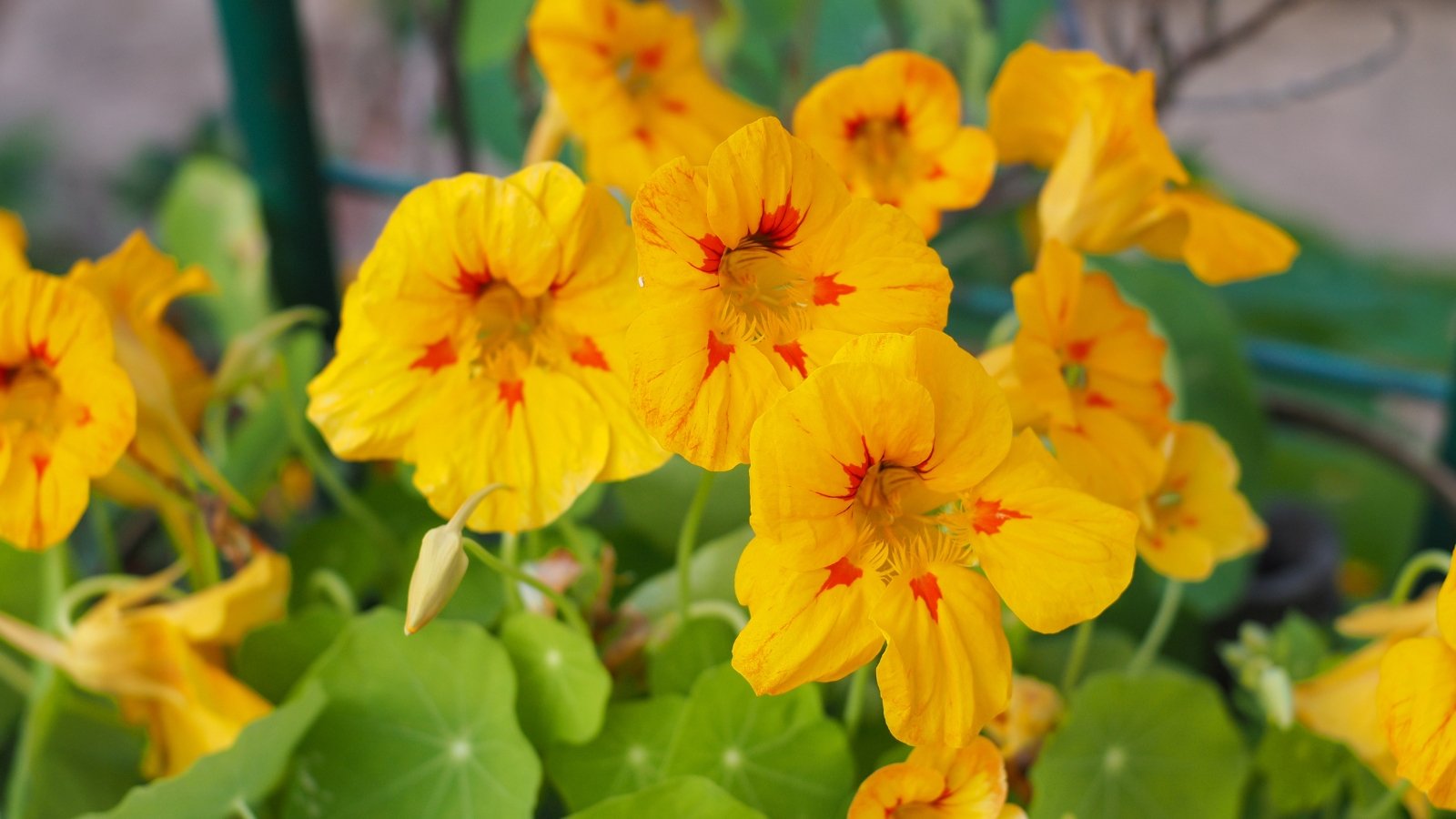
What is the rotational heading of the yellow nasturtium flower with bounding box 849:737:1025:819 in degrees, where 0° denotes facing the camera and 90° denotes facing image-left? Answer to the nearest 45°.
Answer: approximately 0°

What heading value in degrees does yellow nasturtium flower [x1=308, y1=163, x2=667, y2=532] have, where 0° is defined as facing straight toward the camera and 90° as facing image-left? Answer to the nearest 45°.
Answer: approximately 0°

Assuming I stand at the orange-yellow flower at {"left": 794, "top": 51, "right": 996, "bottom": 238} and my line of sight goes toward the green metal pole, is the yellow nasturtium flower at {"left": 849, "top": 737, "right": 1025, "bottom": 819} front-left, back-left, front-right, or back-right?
back-left
